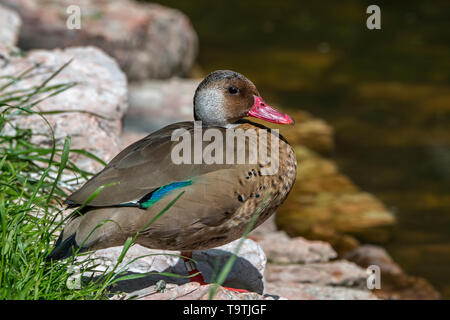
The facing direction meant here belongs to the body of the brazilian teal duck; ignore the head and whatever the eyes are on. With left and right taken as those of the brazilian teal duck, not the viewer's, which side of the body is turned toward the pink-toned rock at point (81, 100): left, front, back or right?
left

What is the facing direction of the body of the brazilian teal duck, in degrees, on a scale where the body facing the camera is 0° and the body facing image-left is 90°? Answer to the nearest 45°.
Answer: approximately 270°

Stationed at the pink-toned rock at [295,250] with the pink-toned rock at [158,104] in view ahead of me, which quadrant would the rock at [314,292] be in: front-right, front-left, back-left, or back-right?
back-left

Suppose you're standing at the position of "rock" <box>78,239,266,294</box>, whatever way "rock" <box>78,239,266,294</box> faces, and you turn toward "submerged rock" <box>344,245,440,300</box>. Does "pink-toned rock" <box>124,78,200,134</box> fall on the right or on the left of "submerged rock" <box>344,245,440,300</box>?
left

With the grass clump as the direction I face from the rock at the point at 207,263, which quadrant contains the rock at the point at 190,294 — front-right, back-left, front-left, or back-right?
front-left

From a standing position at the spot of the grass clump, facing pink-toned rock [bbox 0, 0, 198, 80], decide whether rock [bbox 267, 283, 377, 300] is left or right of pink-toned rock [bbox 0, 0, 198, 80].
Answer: right

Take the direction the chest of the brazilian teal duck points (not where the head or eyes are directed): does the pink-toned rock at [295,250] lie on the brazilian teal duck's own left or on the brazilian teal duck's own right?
on the brazilian teal duck's own left

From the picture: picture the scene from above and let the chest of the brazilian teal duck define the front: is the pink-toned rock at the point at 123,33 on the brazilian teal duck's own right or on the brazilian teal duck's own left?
on the brazilian teal duck's own left

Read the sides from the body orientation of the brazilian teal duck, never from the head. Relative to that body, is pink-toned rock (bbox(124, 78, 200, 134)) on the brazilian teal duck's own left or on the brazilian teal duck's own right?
on the brazilian teal duck's own left

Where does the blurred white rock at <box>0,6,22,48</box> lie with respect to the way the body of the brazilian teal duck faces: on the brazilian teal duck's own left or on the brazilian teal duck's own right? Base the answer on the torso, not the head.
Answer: on the brazilian teal duck's own left

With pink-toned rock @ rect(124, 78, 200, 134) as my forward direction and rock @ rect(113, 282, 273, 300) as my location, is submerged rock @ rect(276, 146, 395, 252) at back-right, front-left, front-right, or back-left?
front-right

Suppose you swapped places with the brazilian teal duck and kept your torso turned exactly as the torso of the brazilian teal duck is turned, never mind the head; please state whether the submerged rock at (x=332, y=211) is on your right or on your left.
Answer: on your left
